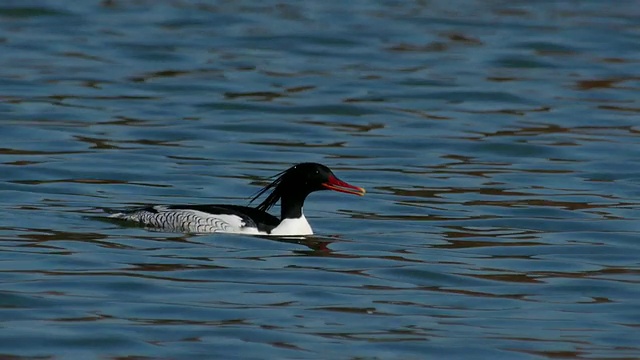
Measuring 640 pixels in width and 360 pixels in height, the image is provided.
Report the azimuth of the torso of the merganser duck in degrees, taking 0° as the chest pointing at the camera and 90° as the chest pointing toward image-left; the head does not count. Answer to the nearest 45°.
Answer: approximately 270°
